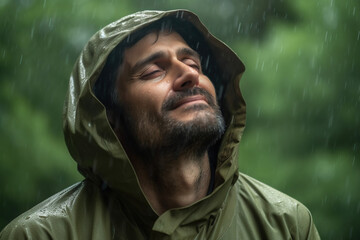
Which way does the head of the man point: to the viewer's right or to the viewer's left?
to the viewer's right

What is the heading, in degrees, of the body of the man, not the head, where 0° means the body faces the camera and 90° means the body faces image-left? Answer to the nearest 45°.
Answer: approximately 315°
